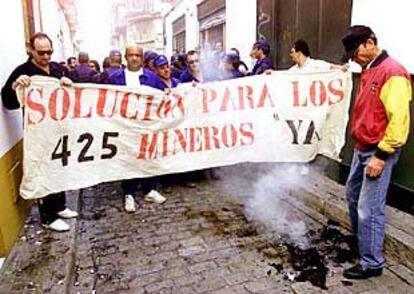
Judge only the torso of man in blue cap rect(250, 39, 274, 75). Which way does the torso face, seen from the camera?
to the viewer's left

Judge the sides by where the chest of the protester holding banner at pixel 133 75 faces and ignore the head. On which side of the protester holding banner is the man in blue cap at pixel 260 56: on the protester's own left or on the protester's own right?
on the protester's own left

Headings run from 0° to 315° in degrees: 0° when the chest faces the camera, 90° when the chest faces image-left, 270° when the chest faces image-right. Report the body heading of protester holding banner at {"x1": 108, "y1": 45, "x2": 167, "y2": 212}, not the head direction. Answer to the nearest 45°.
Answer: approximately 0°

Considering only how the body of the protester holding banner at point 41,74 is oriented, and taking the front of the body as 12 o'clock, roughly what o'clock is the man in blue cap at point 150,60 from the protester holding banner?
The man in blue cap is roughly at 9 o'clock from the protester holding banner.

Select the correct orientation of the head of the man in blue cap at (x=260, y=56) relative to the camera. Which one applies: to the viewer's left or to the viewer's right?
to the viewer's left

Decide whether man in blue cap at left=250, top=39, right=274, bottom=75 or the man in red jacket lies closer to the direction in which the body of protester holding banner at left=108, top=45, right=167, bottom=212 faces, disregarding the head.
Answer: the man in red jacket

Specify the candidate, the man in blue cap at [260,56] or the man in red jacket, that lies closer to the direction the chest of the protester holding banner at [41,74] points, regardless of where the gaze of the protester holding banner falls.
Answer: the man in red jacket

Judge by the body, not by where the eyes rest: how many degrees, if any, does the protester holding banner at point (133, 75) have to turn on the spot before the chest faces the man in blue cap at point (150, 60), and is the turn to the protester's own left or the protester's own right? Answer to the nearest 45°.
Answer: approximately 135° to the protester's own left

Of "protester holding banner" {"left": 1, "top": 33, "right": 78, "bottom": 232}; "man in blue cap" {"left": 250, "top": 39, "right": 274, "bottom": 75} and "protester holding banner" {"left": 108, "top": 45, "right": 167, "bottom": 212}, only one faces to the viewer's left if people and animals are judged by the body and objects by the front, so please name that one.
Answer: the man in blue cap
